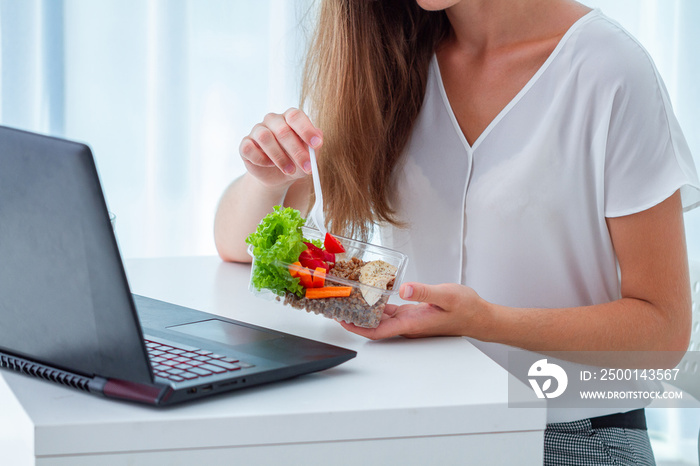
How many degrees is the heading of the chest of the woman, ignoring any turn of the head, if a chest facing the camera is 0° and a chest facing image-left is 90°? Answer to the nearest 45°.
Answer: approximately 45°

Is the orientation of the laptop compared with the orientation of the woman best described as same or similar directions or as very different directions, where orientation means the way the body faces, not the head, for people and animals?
very different directions

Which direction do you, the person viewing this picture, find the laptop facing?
facing away from the viewer and to the right of the viewer
